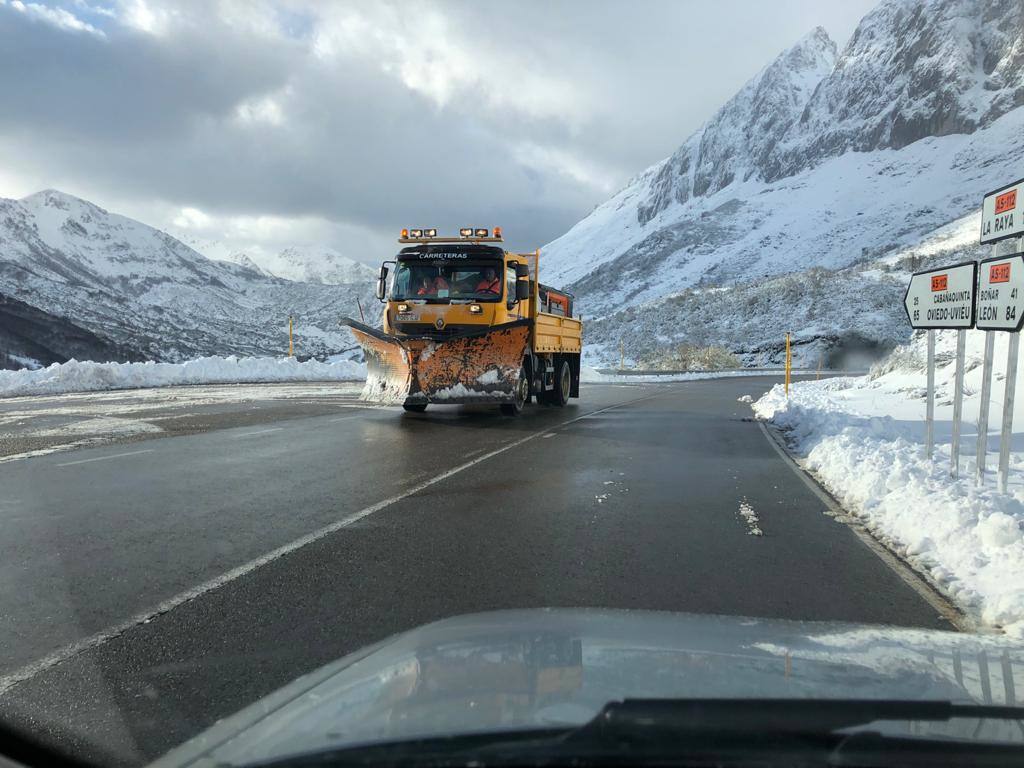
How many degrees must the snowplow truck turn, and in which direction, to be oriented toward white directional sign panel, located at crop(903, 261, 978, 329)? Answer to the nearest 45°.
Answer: approximately 90° to its left

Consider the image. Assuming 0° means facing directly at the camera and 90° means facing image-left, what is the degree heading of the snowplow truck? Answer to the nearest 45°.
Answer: approximately 45°

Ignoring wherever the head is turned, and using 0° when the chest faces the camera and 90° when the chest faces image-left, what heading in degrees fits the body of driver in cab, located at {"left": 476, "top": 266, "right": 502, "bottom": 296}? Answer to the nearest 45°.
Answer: approximately 0°

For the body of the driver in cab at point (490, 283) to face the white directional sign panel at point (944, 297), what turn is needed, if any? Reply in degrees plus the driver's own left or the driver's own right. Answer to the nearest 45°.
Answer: approximately 45° to the driver's own left

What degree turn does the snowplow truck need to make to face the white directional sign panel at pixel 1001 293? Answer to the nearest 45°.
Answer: approximately 90° to its left

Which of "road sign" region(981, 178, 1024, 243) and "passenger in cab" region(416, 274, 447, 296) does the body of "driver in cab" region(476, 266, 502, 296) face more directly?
the road sign
